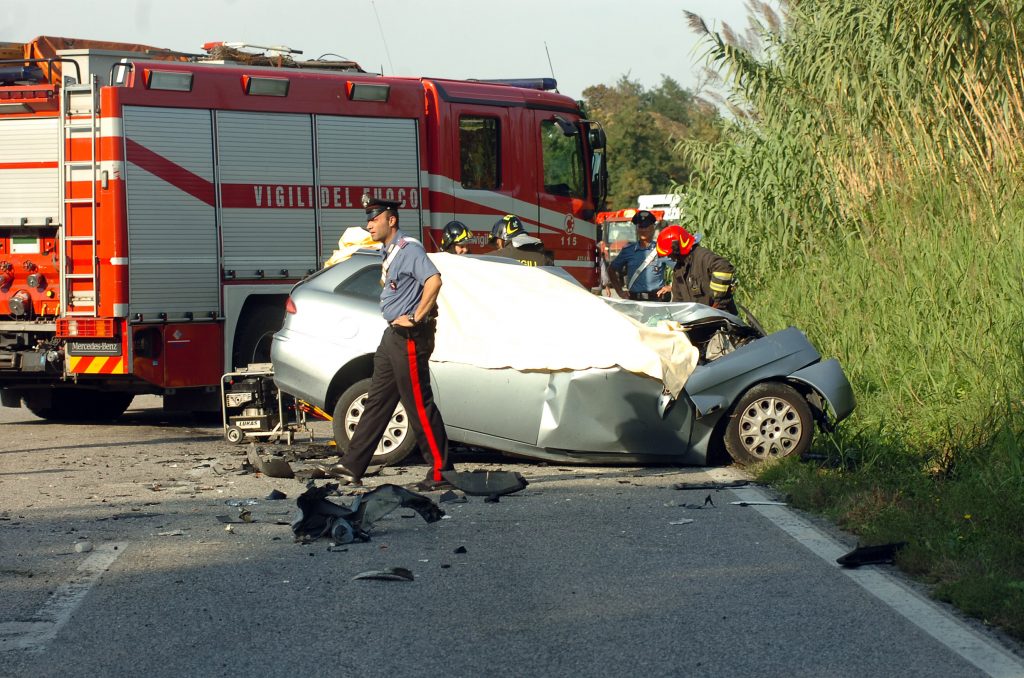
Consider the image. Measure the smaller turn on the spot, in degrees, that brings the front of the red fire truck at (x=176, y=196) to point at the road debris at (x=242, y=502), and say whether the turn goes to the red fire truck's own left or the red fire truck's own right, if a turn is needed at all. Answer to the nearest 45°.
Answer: approximately 135° to the red fire truck's own right

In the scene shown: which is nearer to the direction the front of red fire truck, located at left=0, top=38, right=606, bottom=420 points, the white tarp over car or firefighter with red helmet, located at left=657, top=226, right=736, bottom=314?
the firefighter with red helmet

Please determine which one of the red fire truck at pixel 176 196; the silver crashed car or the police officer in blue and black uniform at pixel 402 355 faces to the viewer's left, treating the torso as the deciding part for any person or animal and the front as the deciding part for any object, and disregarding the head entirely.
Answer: the police officer in blue and black uniform

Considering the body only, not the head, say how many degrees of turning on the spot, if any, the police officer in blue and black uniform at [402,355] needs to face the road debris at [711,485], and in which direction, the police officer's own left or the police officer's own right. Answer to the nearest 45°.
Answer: approximately 180°

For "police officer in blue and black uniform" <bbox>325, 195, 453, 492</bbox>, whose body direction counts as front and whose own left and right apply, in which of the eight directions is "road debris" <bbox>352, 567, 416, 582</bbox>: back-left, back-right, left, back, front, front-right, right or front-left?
left

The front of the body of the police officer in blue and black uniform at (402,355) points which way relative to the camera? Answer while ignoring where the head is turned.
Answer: to the viewer's left

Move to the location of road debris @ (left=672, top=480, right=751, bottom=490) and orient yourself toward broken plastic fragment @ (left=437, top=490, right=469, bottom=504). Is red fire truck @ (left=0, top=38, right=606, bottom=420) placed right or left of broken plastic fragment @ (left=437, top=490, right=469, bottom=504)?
right

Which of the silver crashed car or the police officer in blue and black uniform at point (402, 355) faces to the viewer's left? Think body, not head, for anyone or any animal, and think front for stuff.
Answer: the police officer in blue and black uniform

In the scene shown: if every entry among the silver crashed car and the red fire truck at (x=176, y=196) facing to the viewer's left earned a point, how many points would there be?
0

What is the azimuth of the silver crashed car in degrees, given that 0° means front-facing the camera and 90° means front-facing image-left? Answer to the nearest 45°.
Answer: approximately 270°
